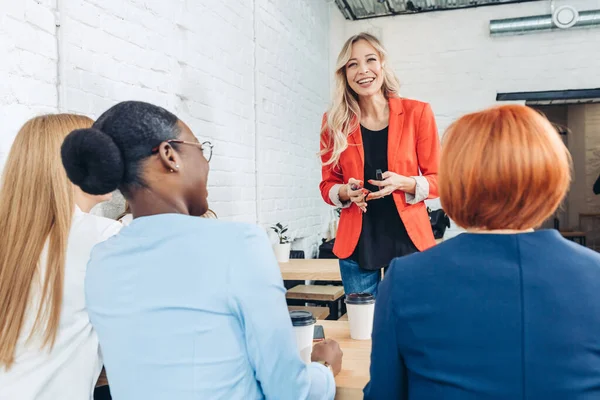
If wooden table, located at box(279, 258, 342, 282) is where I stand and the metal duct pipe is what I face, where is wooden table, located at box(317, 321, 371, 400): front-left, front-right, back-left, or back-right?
back-right

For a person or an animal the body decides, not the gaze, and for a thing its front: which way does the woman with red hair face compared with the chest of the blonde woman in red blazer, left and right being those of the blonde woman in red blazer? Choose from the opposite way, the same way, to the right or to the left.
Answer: the opposite way

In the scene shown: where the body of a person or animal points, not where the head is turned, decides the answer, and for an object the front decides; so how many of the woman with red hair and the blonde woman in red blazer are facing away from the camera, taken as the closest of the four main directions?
1

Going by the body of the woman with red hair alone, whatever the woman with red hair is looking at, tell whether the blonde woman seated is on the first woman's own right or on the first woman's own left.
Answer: on the first woman's own left

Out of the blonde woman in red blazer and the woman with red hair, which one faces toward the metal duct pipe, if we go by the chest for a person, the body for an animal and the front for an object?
the woman with red hair

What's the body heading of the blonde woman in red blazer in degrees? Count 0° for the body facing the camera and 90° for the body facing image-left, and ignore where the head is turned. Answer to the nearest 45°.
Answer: approximately 0°

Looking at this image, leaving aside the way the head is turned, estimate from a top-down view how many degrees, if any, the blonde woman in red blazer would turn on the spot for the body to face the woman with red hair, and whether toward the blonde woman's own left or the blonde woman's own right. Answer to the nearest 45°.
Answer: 0° — they already face them

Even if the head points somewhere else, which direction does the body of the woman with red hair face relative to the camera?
away from the camera
